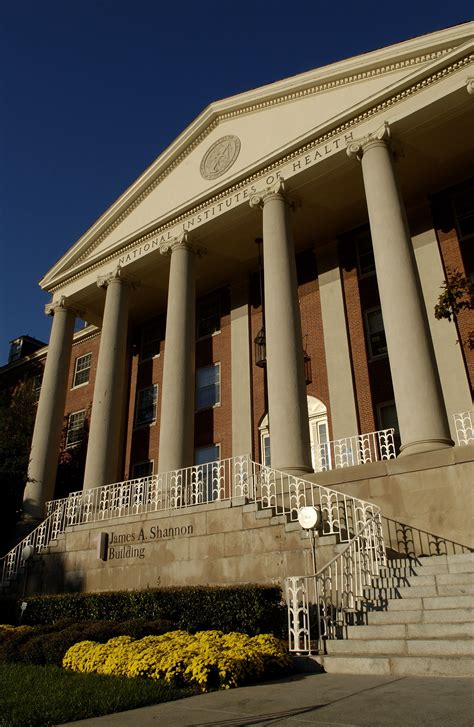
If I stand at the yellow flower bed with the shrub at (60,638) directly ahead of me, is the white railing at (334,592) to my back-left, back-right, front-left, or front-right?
back-right

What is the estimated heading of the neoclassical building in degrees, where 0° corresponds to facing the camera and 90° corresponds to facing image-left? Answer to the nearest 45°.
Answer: approximately 45°
